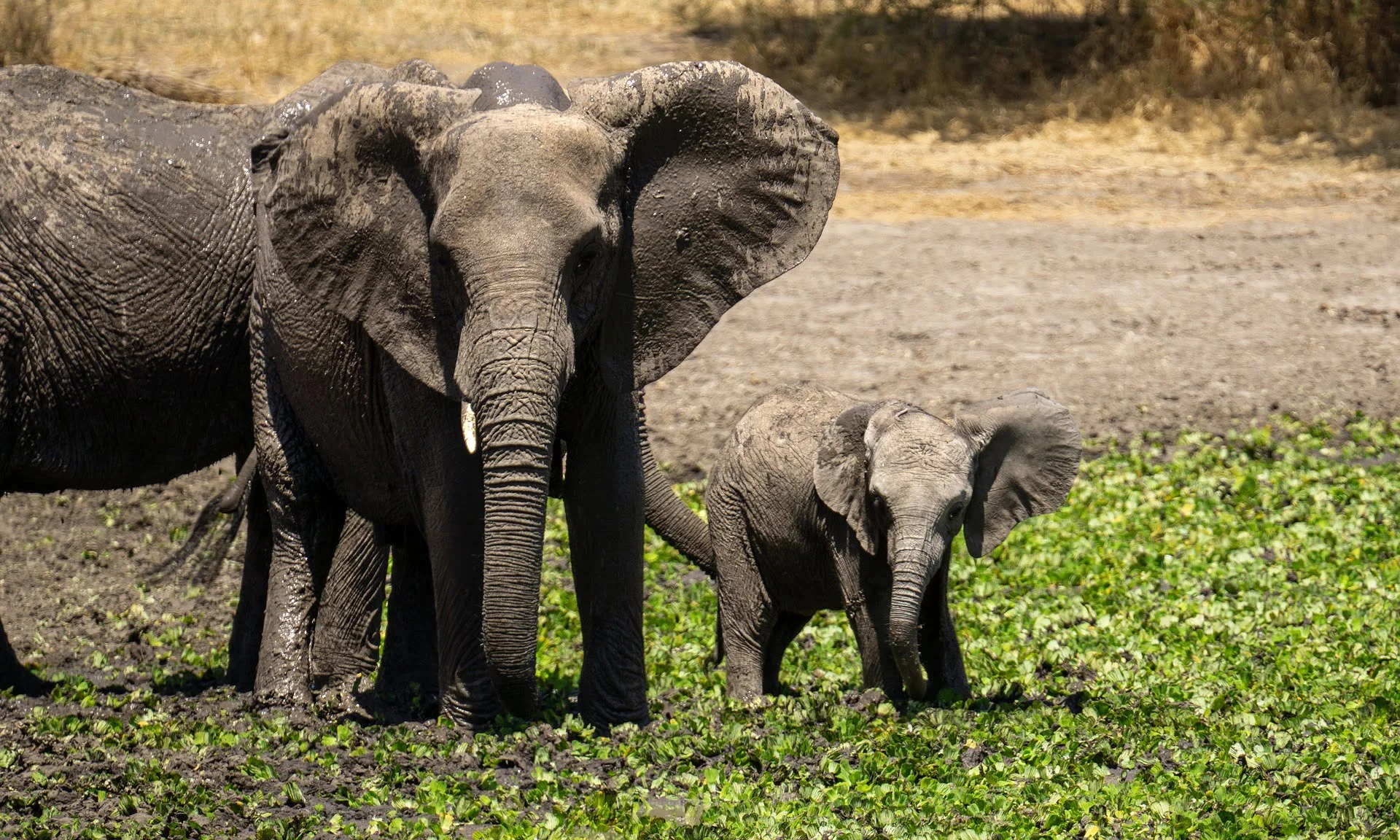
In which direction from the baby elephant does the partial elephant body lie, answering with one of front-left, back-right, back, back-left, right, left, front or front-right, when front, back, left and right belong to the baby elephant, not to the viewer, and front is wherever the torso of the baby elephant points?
back-right

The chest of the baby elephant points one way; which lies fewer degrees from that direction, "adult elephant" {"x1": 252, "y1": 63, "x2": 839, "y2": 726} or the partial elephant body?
the adult elephant

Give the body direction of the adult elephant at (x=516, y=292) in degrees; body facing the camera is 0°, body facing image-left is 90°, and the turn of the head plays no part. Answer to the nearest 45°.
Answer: approximately 315°

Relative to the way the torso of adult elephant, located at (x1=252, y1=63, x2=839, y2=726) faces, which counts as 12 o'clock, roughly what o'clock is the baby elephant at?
The baby elephant is roughly at 9 o'clock from the adult elephant.

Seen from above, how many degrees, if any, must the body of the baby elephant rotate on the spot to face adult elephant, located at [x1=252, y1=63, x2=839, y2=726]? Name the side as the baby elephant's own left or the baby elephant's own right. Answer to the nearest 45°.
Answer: approximately 90° to the baby elephant's own right

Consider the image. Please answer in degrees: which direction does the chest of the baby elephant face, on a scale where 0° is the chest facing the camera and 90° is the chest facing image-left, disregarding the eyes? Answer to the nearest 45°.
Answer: approximately 315°
